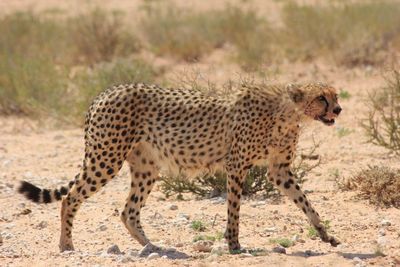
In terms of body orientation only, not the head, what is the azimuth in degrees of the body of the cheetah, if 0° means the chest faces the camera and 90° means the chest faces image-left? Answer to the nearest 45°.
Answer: approximately 270°

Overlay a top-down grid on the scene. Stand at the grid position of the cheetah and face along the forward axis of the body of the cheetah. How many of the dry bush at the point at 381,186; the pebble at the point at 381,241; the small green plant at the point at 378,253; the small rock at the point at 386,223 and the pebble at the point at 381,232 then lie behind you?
0

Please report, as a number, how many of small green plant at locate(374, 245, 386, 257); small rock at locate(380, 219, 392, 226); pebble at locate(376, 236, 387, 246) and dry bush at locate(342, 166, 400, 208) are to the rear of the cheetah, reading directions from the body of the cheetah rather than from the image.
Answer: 0

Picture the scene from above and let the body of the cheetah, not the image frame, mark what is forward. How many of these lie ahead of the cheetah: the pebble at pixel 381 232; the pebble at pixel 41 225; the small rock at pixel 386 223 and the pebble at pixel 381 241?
3

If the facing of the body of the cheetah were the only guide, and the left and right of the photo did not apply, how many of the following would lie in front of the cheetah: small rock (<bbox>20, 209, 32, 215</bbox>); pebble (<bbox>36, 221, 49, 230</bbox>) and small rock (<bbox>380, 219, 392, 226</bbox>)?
1

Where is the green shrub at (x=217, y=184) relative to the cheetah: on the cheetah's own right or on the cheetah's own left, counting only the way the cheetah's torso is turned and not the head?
on the cheetah's own left

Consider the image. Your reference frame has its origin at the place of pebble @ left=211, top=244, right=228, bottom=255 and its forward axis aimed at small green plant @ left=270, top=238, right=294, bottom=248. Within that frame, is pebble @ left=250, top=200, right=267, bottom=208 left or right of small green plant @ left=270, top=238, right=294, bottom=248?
left

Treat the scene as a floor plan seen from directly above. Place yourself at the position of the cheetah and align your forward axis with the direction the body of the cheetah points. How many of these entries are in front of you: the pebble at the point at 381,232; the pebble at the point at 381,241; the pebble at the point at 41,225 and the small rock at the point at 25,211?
2

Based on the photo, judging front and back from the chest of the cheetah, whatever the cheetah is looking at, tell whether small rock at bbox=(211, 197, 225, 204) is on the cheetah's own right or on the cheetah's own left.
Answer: on the cheetah's own left

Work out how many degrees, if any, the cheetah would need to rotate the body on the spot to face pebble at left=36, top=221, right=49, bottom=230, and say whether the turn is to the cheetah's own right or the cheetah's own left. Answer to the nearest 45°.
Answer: approximately 135° to the cheetah's own left

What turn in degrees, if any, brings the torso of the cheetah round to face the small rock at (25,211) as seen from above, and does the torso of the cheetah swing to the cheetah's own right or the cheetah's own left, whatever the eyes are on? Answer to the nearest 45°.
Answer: approximately 135° to the cheetah's own left

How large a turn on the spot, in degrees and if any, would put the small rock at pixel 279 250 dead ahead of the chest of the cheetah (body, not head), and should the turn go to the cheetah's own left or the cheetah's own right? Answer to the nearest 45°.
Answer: approximately 45° to the cheetah's own right

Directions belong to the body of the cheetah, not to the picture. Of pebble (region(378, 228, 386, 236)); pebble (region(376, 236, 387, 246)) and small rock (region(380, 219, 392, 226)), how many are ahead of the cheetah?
3

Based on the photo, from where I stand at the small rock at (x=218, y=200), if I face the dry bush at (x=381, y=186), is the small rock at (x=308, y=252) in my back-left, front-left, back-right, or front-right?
front-right

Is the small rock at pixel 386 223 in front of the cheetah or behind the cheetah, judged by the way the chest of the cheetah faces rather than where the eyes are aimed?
in front

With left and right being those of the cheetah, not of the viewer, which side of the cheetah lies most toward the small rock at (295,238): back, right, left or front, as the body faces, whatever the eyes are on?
front
